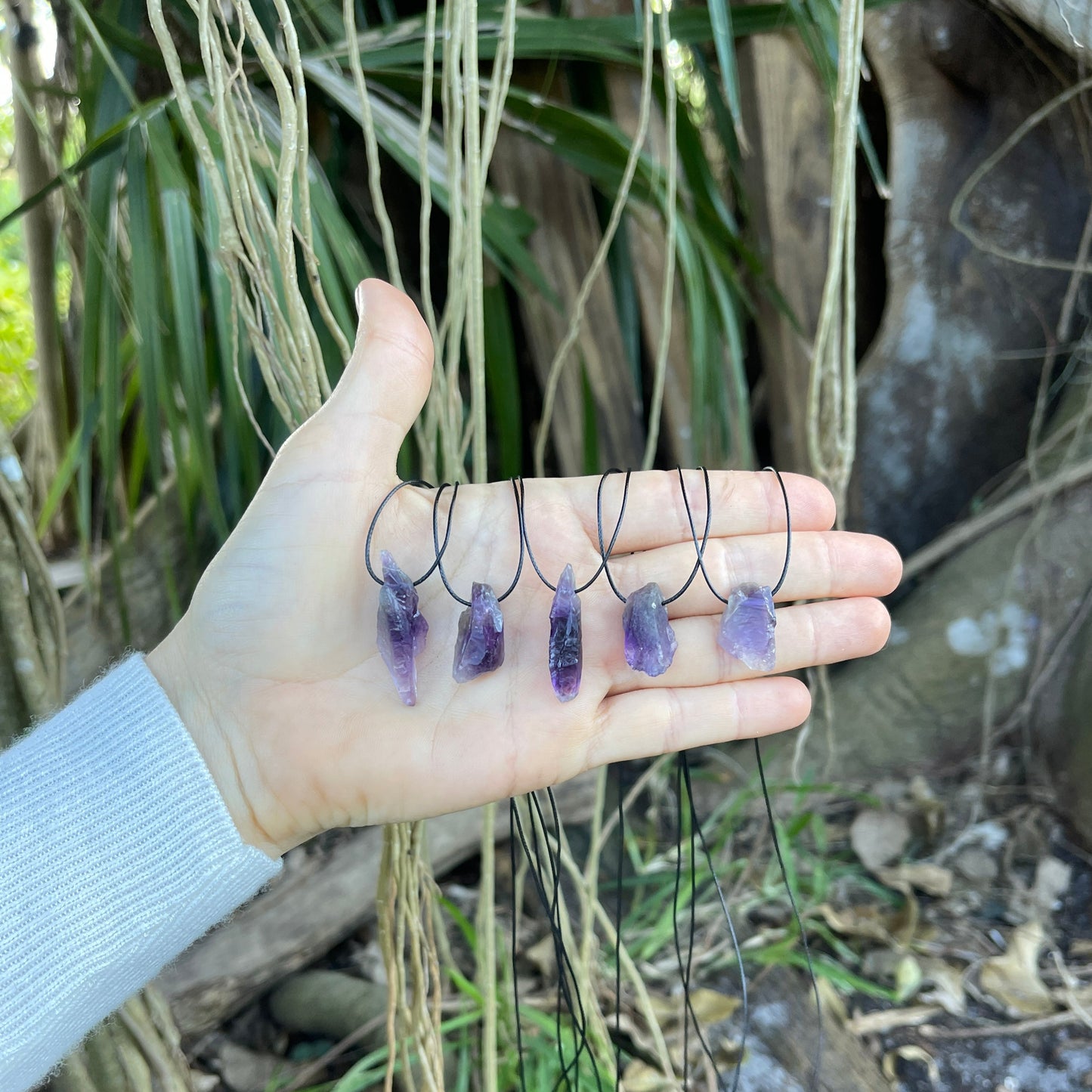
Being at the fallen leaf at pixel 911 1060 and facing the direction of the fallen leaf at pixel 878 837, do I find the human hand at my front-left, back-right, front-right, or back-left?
back-left

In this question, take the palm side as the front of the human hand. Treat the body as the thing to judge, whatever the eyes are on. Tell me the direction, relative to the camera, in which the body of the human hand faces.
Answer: toward the camera
